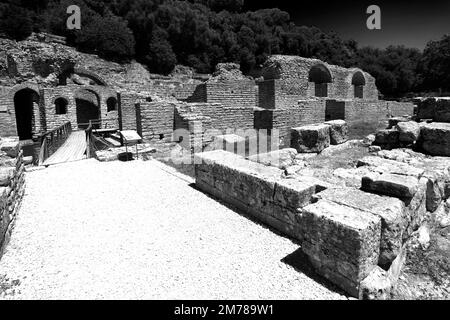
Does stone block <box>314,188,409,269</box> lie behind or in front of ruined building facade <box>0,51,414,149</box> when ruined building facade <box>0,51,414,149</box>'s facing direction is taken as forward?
in front

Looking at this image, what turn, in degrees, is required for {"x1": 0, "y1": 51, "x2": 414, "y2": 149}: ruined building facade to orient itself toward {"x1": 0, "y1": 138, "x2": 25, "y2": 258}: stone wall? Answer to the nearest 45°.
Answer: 0° — it already faces it

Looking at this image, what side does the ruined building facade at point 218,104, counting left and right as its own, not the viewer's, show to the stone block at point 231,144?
front

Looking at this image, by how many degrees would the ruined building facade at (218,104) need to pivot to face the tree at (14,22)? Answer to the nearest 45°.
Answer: approximately 135° to its right

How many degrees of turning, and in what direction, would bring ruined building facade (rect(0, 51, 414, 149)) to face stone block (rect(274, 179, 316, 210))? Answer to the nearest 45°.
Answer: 0° — it already faces it

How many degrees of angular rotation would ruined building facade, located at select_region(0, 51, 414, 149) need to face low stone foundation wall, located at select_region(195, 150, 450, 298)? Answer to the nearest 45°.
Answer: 0° — it already faces it

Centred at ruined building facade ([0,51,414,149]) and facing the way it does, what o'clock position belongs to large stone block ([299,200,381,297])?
The large stone block is roughly at 12 o'clock from the ruined building facade.

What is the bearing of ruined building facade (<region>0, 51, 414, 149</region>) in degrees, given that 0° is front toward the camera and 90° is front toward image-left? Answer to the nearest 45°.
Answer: approximately 0°
